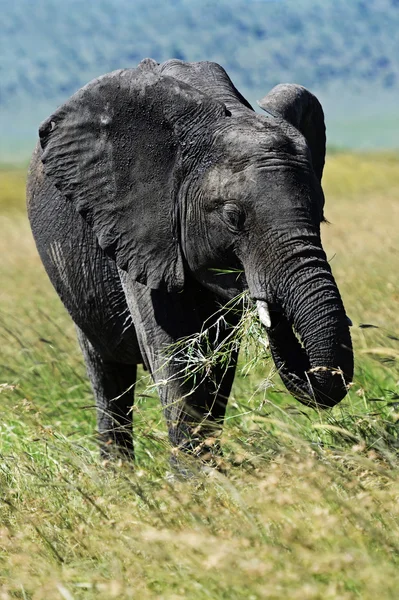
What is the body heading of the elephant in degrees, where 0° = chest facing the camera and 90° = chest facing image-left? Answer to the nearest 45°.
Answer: approximately 315°
